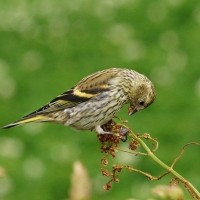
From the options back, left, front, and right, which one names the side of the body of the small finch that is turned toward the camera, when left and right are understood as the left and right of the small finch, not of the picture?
right
